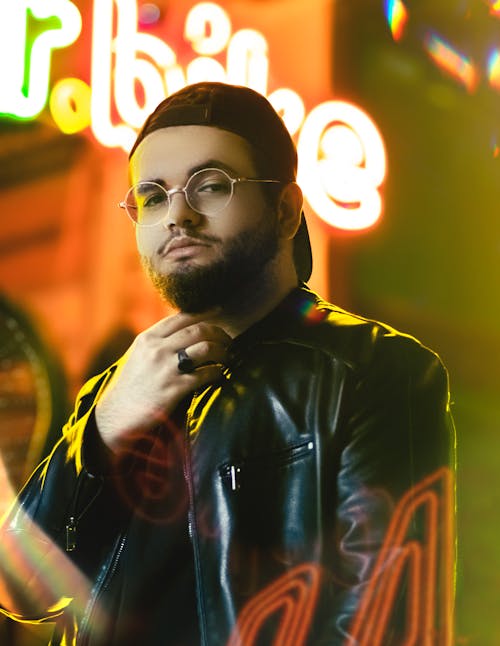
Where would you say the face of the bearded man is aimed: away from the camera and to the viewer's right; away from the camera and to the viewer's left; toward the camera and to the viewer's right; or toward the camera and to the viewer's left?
toward the camera and to the viewer's left

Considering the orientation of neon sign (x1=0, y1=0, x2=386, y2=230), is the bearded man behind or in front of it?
in front

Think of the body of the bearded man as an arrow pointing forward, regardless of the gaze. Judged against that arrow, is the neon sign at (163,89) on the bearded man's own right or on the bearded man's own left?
on the bearded man's own right

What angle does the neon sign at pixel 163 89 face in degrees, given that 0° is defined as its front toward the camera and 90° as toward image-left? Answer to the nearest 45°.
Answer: approximately 0°

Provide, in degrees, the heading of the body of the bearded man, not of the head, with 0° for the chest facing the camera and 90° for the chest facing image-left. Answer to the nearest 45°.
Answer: approximately 45°

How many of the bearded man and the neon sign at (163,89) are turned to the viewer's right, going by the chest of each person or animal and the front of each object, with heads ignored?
0
